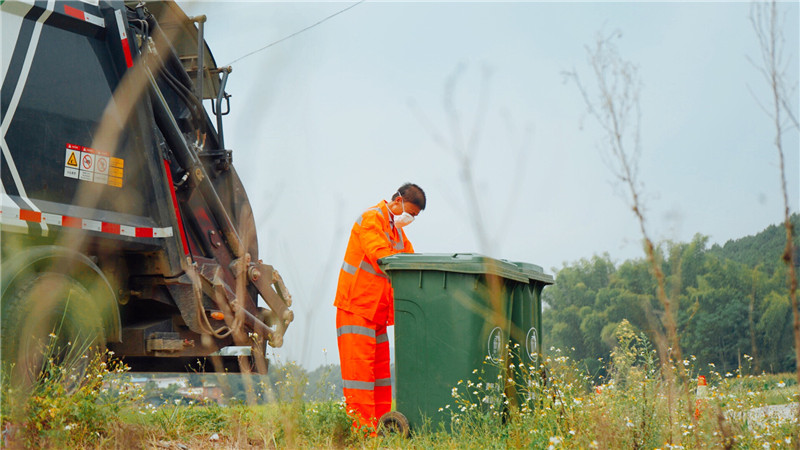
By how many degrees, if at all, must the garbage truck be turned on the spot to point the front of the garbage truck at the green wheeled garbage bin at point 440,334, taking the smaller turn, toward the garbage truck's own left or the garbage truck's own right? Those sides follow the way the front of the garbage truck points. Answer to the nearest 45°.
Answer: approximately 180°

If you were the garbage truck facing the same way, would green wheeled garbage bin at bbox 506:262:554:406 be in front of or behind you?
behind

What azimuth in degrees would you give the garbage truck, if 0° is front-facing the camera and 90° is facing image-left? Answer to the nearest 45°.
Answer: approximately 90°

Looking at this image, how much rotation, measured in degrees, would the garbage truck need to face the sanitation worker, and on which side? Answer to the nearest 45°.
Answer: approximately 180°
